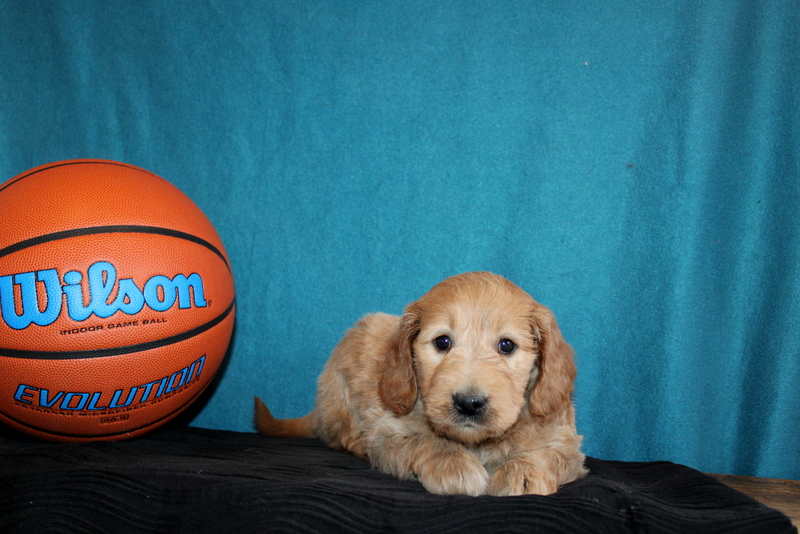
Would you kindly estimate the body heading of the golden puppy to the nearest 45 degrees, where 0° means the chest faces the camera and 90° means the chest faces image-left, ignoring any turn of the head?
approximately 315°

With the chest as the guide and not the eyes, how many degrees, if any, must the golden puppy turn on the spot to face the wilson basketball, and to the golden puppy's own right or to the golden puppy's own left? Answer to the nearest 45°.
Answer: approximately 135° to the golden puppy's own right
